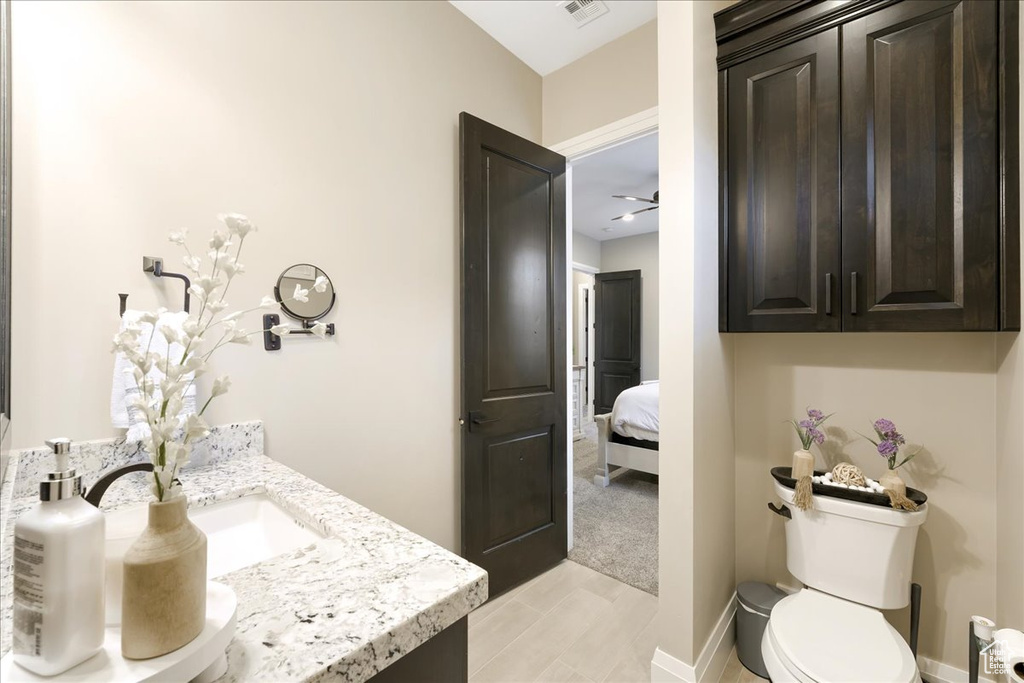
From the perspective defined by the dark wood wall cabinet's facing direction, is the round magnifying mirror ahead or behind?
ahead

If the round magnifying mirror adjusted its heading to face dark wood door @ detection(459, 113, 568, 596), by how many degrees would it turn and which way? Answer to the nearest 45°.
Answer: approximately 90° to its left

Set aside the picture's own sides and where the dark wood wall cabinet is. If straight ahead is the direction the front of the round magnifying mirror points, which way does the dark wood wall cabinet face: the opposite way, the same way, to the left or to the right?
to the right

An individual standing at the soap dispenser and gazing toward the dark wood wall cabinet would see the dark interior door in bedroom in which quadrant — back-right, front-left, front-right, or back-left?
front-left

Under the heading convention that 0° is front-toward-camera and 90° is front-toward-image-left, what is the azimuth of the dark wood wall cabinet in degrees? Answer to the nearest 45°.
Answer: approximately 45°

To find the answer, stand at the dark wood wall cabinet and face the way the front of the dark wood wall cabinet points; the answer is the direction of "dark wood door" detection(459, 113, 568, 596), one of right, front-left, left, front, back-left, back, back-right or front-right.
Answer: front-right

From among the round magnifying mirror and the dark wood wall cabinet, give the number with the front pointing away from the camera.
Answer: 0

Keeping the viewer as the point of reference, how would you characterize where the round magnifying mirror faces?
facing the viewer
